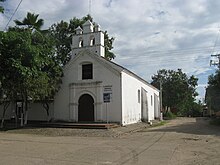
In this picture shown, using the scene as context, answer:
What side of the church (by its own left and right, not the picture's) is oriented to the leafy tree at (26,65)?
front

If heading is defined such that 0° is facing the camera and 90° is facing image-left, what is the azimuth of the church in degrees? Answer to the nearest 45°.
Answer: approximately 45°

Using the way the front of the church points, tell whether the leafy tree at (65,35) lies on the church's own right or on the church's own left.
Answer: on the church's own right

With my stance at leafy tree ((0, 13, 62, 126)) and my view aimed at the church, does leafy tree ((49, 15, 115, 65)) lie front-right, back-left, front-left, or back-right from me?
front-left

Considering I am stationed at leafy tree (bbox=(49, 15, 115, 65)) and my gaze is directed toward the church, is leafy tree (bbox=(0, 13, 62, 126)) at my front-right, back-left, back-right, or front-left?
front-right
